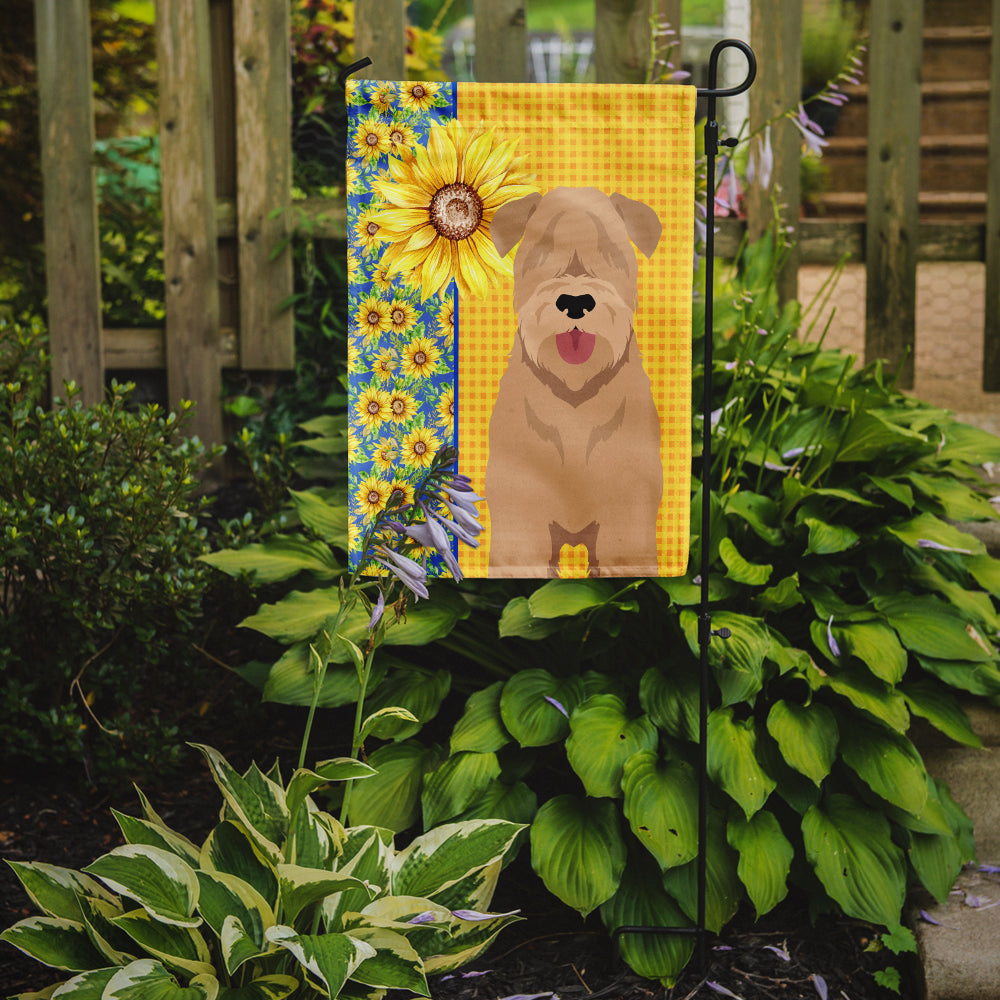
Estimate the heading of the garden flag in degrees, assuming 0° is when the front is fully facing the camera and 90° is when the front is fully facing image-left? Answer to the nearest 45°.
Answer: approximately 0°

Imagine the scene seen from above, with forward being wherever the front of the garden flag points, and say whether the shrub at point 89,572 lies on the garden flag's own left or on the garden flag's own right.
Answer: on the garden flag's own right

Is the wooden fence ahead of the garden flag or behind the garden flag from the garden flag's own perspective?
behind
